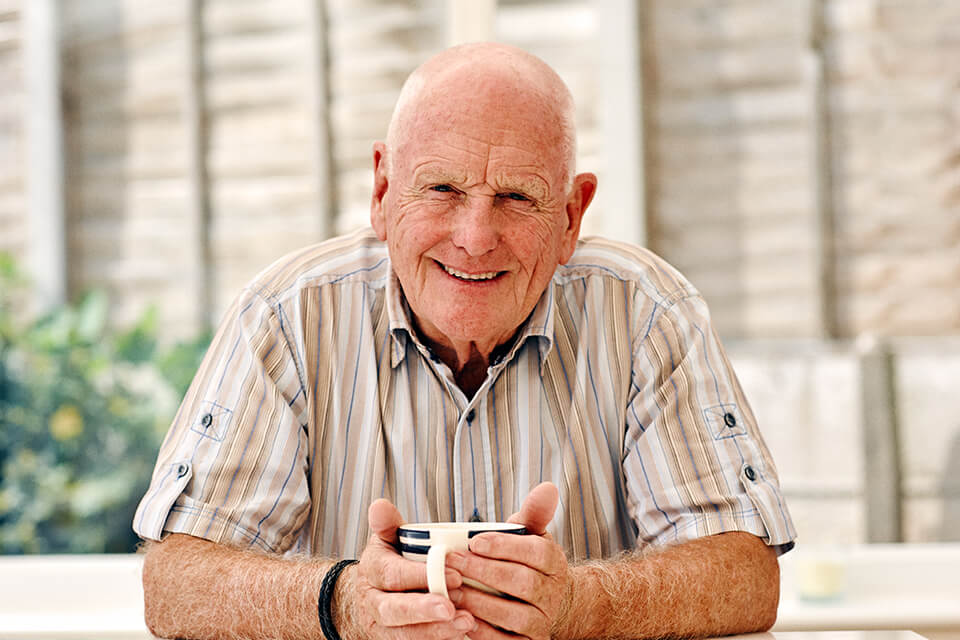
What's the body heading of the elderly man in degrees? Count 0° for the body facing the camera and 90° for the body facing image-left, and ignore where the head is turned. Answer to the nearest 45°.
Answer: approximately 0°

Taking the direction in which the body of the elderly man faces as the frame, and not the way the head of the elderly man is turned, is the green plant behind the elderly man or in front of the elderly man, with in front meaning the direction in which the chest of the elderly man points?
behind
